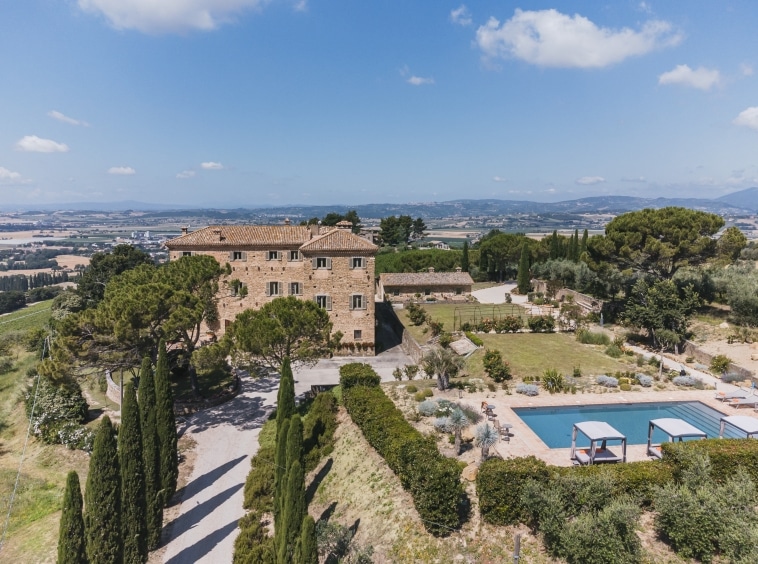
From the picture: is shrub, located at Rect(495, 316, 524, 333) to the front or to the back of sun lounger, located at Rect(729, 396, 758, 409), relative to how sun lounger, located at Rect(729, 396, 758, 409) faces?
to the front

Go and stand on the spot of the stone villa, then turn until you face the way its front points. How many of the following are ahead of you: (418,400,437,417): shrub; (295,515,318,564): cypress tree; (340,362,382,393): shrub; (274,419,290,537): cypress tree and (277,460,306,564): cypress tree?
5

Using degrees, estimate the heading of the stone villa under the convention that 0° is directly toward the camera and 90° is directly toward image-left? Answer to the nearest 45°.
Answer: approximately 0°

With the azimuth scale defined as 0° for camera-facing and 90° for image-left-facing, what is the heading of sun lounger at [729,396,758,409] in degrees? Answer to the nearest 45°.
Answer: approximately 90°

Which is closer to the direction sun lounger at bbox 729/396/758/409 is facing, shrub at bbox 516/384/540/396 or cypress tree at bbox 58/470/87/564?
the shrub

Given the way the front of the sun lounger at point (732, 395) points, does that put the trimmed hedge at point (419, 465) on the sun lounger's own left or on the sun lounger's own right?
on the sun lounger's own left

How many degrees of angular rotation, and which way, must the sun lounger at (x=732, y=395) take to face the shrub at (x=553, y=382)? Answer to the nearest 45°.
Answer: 0° — it already faces it

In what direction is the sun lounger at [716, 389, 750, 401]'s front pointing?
to the viewer's left

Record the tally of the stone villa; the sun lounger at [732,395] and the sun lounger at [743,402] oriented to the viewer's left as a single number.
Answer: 2

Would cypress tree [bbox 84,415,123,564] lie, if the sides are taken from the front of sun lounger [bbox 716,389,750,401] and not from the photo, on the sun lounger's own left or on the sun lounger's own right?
on the sun lounger's own left

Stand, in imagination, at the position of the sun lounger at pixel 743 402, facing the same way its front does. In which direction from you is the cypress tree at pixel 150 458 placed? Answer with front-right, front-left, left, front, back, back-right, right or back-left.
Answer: front-left

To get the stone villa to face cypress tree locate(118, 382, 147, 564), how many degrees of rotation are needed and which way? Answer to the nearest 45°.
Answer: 0° — it already faces it
